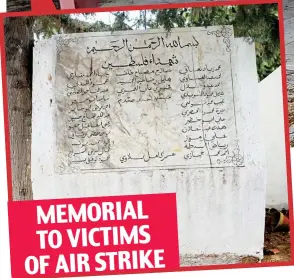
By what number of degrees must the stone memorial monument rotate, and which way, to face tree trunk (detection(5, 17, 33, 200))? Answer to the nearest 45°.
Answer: approximately 90° to its right

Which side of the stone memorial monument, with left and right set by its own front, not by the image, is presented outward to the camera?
front
